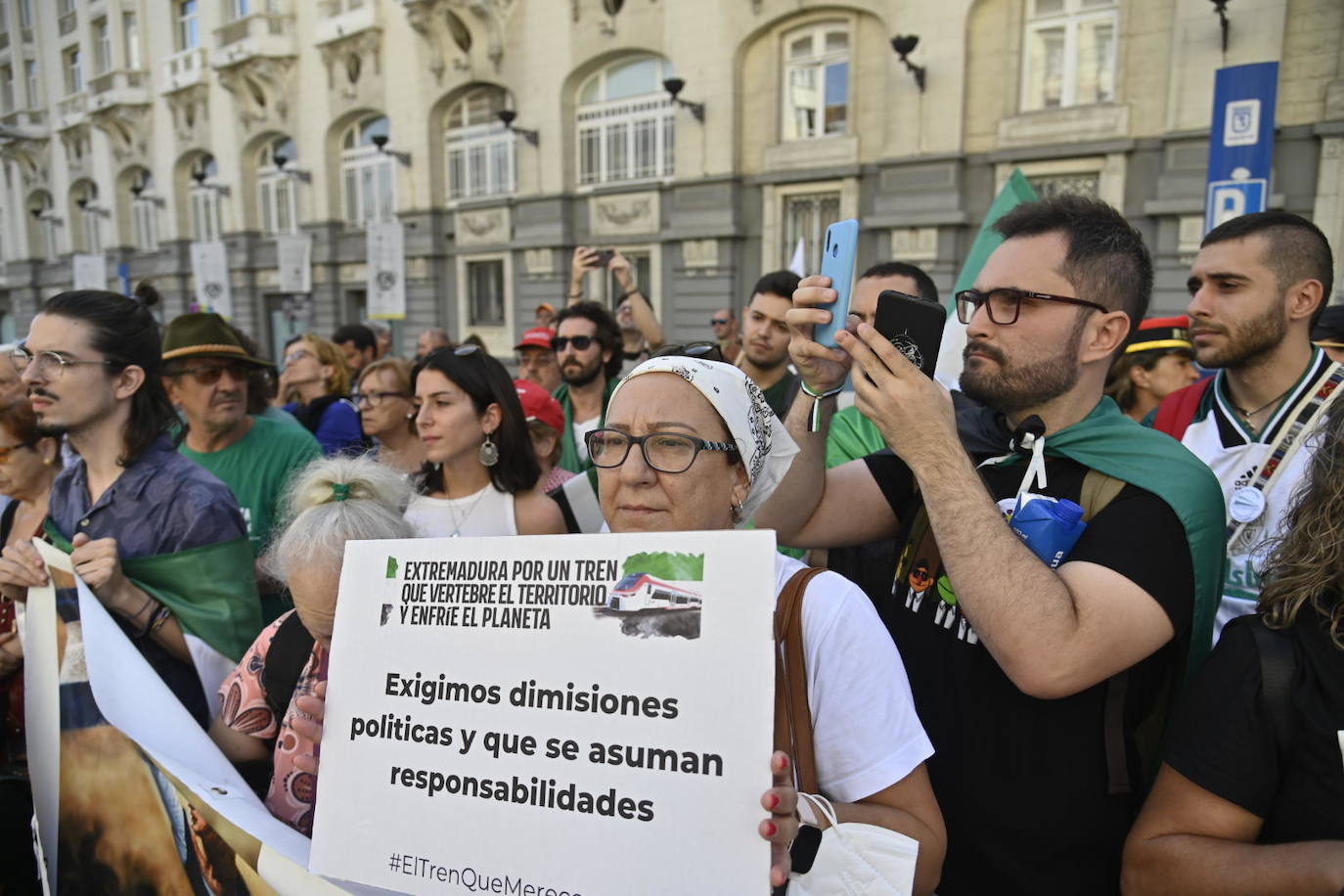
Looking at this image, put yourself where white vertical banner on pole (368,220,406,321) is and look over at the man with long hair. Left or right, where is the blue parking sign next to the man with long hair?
left

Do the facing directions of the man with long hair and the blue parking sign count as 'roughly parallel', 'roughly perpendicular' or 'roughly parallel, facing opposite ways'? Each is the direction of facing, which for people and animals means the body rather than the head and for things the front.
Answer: roughly parallel

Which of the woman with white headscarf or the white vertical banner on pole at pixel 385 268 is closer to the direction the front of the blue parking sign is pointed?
the woman with white headscarf

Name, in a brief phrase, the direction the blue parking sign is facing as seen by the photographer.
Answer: facing the viewer

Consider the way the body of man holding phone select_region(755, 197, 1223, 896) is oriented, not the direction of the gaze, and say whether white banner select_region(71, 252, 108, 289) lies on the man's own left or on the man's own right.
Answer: on the man's own right

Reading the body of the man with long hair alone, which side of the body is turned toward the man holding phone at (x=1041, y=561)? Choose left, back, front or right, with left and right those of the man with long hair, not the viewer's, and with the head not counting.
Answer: left

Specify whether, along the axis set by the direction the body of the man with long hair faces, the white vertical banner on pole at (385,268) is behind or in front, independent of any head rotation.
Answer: behind

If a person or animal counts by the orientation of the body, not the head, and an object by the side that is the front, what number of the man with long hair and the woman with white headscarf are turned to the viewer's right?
0

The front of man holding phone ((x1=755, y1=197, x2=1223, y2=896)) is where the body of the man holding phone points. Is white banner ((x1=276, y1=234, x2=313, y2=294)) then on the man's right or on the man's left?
on the man's right

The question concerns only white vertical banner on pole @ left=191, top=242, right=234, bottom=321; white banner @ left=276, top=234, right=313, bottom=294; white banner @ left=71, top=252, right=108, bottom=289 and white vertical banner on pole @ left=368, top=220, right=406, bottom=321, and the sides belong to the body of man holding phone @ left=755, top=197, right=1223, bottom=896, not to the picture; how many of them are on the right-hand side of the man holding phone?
4

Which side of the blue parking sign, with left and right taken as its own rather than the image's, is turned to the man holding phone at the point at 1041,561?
front

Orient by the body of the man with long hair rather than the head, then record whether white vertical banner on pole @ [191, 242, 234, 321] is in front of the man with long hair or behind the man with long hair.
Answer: behind
